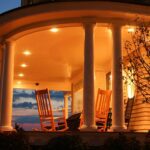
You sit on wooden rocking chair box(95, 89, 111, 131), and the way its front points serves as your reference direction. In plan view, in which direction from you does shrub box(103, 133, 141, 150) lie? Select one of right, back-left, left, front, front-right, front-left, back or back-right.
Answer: front-left

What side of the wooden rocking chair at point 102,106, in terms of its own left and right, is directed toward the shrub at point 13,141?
left

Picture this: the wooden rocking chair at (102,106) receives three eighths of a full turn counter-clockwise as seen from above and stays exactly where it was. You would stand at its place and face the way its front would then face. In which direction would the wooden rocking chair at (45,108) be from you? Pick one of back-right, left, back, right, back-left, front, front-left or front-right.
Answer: back

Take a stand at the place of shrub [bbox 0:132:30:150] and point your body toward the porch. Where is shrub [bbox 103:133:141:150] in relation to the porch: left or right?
right

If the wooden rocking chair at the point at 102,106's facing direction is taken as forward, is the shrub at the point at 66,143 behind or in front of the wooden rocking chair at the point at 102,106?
in front

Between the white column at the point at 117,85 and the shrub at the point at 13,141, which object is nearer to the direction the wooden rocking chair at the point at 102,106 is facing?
the shrub

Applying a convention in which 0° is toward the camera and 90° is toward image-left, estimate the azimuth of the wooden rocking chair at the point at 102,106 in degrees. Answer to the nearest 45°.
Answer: approximately 45°
